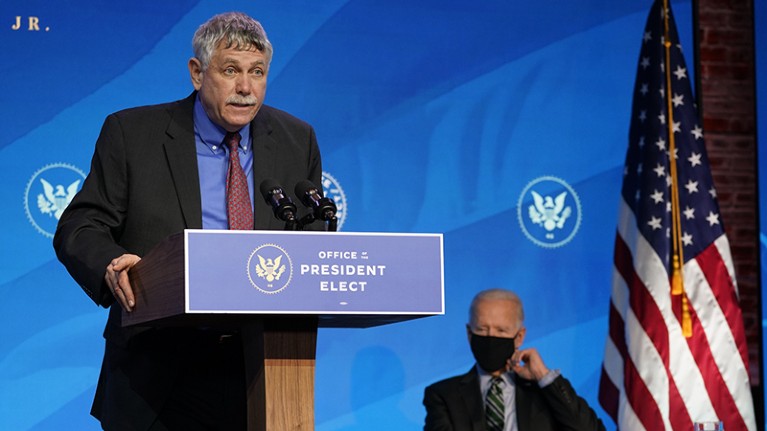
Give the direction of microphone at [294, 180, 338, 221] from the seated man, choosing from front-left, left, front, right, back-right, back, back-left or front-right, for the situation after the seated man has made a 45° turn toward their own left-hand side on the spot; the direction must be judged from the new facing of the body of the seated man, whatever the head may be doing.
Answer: front-right

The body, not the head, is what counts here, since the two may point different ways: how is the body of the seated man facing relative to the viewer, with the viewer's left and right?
facing the viewer

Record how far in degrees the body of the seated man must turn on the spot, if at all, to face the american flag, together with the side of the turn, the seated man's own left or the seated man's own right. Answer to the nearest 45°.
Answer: approximately 135° to the seated man's own left

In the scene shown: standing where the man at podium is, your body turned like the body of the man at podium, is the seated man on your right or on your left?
on your left

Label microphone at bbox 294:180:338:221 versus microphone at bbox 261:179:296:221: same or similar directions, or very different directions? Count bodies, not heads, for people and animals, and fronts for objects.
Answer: same or similar directions

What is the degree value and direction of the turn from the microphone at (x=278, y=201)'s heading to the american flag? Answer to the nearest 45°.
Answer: approximately 90° to its right

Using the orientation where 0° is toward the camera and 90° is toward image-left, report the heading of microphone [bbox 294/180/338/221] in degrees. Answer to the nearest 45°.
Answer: approximately 135°

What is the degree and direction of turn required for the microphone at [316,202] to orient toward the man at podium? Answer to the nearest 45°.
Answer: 0° — it already faces them

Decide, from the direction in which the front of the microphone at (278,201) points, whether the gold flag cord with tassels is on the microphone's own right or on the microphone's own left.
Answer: on the microphone's own right

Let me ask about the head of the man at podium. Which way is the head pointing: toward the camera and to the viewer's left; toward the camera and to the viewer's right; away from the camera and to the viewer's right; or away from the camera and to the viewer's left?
toward the camera and to the viewer's right

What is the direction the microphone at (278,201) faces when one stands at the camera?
facing away from the viewer and to the left of the viewer
